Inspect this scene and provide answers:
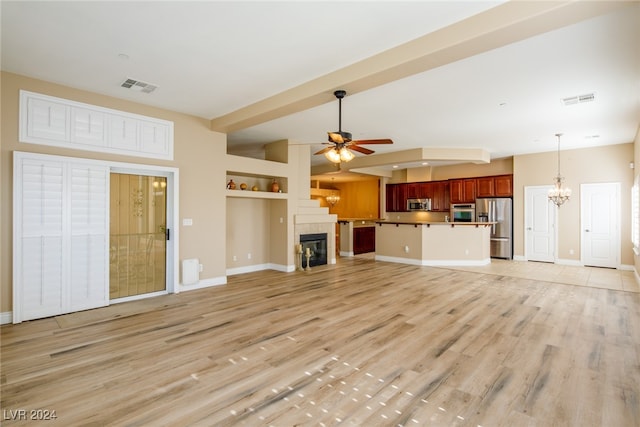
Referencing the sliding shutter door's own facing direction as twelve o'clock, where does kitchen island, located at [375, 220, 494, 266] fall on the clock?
The kitchen island is roughly at 9 o'clock from the sliding shutter door.

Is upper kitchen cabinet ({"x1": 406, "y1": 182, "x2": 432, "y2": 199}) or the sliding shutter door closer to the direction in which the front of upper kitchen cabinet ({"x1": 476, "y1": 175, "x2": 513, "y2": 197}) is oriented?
the sliding shutter door

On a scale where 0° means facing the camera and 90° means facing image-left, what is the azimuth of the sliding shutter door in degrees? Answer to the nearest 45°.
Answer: approximately 315°

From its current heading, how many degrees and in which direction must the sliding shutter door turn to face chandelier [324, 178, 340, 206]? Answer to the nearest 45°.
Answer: approximately 90° to its left

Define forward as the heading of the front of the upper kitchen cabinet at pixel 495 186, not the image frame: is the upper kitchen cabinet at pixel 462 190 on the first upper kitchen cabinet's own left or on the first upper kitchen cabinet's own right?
on the first upper kitchen cabinet's own right

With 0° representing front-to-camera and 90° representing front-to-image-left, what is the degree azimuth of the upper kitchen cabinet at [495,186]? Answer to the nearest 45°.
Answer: approximately 45°

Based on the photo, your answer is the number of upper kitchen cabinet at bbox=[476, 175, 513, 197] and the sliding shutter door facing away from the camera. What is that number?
0

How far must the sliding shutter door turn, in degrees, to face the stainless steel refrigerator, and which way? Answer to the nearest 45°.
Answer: approximately 45° to its left

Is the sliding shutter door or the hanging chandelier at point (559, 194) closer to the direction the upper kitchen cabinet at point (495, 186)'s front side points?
the sliding shutter door

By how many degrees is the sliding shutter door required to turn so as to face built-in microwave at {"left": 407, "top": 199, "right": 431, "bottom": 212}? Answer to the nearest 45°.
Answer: approximately 45° to its left

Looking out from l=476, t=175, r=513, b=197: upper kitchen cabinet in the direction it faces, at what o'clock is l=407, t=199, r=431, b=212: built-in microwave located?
The built-in microwave is roughly at 2 o'clock from the upper kitchen cabinet.

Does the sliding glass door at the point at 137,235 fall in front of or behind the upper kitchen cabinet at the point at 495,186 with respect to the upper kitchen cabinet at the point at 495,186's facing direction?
in front

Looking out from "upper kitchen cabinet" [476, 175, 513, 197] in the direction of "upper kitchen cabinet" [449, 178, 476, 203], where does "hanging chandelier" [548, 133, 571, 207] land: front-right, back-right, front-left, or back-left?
back-left
